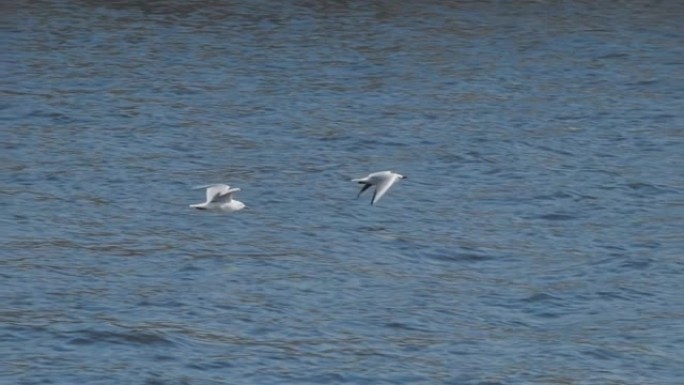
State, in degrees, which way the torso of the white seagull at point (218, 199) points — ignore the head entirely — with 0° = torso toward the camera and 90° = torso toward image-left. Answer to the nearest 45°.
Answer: approximately 270°
